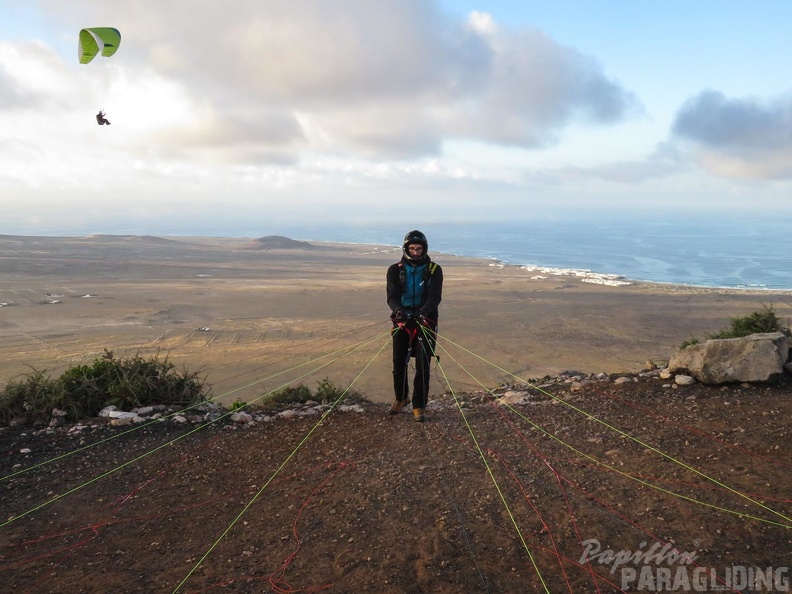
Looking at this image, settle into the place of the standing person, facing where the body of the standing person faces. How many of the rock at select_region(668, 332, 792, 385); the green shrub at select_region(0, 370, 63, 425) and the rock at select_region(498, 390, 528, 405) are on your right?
1

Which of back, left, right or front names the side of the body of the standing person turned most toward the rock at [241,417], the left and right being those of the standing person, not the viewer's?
right

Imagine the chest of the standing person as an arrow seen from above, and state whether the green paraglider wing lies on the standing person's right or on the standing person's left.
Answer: on the standing person's right

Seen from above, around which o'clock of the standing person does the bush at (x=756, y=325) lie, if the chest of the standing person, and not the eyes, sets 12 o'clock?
The bush is roughly at 8 o'clock from the standing person.

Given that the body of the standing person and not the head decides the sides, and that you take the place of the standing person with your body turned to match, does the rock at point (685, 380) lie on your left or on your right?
on your left

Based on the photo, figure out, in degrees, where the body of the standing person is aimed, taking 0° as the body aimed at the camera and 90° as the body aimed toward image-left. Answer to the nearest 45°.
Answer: approximately 0°

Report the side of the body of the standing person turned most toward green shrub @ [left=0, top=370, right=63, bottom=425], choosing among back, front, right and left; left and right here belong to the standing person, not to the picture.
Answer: right
